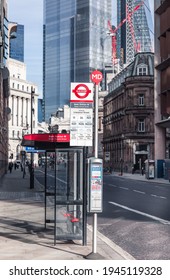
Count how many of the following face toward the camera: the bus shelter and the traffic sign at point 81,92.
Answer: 1

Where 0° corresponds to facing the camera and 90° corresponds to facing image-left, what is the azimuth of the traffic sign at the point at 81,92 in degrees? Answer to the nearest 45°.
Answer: approximately 0°

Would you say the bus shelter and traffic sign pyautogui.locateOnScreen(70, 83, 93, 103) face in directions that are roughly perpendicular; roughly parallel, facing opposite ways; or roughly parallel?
roughly perpendicular
